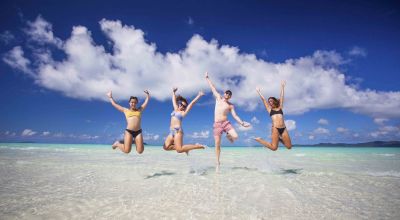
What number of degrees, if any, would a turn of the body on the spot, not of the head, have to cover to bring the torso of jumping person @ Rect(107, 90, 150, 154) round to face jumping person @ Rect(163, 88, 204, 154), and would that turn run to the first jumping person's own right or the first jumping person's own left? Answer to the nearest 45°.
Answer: approximately 45° to the first jumping person's own left

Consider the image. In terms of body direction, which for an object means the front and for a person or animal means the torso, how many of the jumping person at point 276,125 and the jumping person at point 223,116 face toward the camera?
2

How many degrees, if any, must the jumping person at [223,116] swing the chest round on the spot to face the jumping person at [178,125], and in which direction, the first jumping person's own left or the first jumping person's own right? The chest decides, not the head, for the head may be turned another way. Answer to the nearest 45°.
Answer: approximately 90° to the first jumping person's own right

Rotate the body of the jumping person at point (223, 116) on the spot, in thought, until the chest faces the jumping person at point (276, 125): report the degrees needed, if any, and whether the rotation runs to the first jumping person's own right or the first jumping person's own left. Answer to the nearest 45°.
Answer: approximately 90° to the first jumping person's own left

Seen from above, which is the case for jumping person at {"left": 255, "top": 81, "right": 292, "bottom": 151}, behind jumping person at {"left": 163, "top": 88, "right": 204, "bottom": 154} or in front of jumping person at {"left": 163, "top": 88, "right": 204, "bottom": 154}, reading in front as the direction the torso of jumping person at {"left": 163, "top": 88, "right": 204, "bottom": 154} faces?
behind

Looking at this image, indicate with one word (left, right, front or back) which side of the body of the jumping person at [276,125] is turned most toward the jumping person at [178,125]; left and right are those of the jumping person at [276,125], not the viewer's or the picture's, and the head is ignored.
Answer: right

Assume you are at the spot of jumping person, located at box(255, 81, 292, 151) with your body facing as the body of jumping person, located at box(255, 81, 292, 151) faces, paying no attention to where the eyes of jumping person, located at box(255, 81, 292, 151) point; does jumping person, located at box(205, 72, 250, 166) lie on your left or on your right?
on your right

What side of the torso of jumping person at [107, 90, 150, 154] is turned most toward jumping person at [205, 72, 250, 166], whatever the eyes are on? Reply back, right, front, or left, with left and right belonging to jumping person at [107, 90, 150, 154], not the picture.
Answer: left

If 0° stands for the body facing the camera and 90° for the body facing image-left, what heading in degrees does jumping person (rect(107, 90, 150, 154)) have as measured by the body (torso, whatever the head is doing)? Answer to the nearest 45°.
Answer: approximately 0°

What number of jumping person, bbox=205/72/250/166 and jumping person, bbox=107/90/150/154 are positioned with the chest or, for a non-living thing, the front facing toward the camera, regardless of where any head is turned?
2
